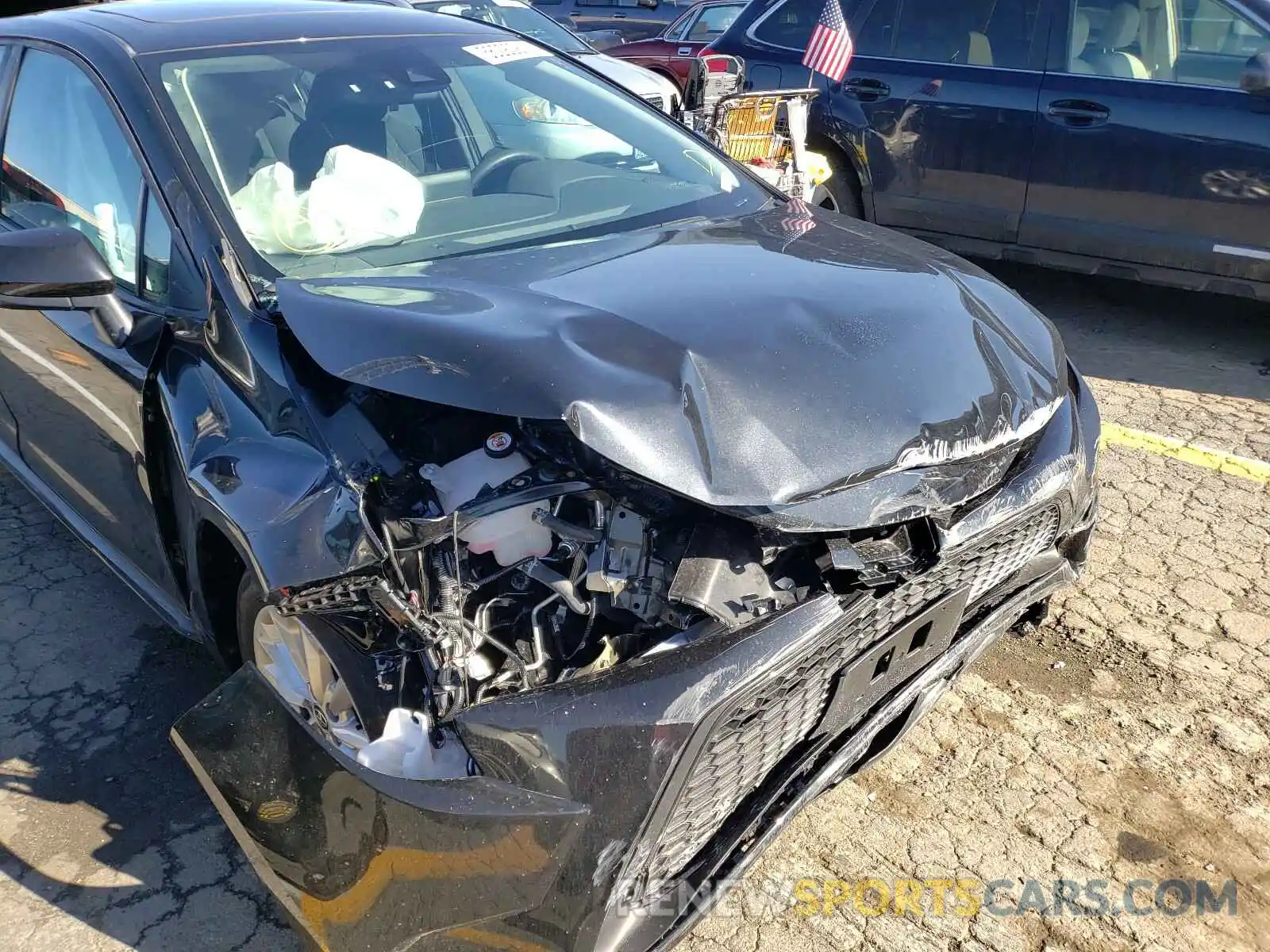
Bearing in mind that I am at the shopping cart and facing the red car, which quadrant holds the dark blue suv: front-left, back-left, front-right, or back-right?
back-right

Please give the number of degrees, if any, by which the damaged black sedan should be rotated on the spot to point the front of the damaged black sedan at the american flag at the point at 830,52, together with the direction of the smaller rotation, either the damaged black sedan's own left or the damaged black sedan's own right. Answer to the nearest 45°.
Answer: approximately 135° to the damaged black sedan's own left

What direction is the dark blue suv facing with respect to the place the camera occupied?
facing the viewer and to the right of the viewer

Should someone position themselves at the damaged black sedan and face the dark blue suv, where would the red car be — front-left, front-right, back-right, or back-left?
front-left

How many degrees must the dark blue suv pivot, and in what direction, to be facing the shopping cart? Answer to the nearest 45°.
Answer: approximately 135° to its right

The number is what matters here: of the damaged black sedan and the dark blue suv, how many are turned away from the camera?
0

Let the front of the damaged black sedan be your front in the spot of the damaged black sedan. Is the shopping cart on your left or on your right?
on your left

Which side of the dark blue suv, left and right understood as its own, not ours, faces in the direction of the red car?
back

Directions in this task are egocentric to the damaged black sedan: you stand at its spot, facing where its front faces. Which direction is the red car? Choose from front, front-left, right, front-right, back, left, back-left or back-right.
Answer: back-left
